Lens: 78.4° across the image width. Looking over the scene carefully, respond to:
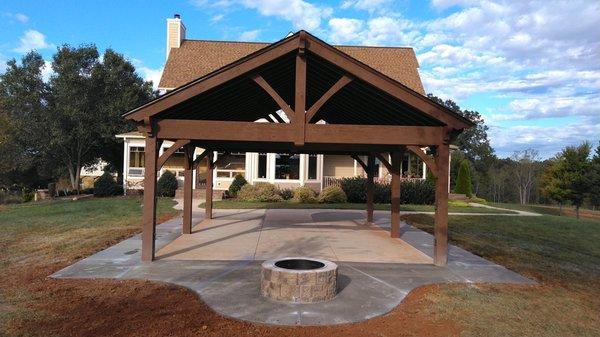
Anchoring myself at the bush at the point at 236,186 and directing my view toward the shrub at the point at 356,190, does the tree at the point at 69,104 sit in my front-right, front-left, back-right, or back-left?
back-left

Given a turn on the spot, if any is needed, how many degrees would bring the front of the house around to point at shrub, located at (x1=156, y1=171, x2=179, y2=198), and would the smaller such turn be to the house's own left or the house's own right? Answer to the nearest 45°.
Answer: approximately 45° to the house's own right

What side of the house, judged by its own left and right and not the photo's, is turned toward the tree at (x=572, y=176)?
left

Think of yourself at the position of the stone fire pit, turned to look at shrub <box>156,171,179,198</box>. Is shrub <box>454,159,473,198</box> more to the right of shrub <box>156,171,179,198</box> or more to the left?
right

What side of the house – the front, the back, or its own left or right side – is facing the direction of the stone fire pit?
front

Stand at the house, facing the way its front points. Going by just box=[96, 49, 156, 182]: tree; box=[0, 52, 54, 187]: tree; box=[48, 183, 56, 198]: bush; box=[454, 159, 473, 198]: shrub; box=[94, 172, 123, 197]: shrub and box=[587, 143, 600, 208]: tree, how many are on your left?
2

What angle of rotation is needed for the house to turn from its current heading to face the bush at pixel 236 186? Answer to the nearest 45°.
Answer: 0° — it already faces it

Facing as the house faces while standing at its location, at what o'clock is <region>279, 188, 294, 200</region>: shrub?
The shrub is roughly at 11 o'clock from the house.

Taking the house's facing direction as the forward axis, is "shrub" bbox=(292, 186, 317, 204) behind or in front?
in front

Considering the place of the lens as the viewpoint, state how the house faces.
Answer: facing the viewer

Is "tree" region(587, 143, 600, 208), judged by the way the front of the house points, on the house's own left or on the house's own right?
on the house's own left

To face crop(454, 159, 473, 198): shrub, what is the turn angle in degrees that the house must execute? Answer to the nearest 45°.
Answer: approximately 90° to its left

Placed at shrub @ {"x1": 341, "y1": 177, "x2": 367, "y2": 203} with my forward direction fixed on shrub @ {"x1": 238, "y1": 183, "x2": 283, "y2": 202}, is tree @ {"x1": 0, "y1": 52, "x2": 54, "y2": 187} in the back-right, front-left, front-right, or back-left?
front-right

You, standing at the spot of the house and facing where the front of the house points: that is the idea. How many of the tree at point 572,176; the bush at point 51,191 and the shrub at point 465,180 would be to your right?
1

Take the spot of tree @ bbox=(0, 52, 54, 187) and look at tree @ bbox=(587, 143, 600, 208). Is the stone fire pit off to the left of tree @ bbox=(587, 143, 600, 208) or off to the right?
right
